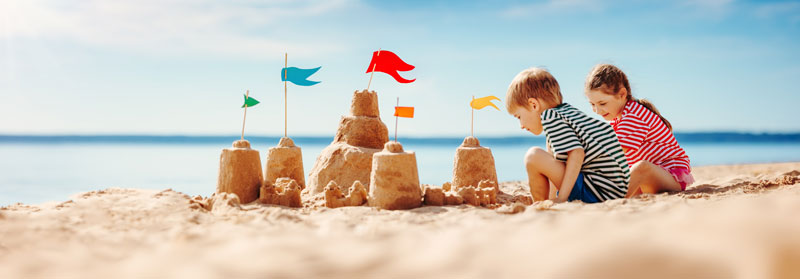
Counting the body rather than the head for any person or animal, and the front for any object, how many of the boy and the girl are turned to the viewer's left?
2

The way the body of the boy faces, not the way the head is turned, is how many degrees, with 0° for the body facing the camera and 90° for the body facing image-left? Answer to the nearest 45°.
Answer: approximately 90°

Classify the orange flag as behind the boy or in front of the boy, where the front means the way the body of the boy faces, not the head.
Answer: in front

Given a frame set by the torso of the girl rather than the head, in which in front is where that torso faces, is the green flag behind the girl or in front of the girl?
in front

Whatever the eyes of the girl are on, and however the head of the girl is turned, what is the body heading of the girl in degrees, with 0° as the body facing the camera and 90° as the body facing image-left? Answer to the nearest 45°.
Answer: approximately 90°

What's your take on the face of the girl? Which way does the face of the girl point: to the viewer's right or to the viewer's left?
to the viewer's left

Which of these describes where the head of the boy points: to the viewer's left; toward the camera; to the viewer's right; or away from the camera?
to the viewer's left
